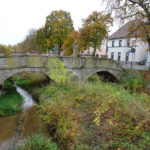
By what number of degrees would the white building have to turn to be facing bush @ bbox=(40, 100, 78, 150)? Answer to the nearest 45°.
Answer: approximately 45° to its left

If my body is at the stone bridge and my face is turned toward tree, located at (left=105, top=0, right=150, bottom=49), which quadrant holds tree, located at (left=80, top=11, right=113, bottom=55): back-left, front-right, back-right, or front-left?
front-left

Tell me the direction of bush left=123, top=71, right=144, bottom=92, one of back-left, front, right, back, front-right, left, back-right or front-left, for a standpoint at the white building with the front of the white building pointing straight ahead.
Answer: front-left

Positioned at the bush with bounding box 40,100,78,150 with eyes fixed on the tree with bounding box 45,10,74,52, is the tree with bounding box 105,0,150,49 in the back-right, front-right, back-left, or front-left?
front-right

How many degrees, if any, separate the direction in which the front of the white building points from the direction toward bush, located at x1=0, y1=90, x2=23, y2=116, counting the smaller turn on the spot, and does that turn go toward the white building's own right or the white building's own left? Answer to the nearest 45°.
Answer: approximately 45° to the white building's own left

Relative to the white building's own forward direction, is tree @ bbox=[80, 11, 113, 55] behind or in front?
in front

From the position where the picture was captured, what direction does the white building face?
facing the viewer and to the left of the viewer

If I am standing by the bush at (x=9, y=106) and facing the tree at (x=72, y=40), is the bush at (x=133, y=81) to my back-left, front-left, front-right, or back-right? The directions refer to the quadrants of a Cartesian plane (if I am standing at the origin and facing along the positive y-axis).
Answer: front-right
